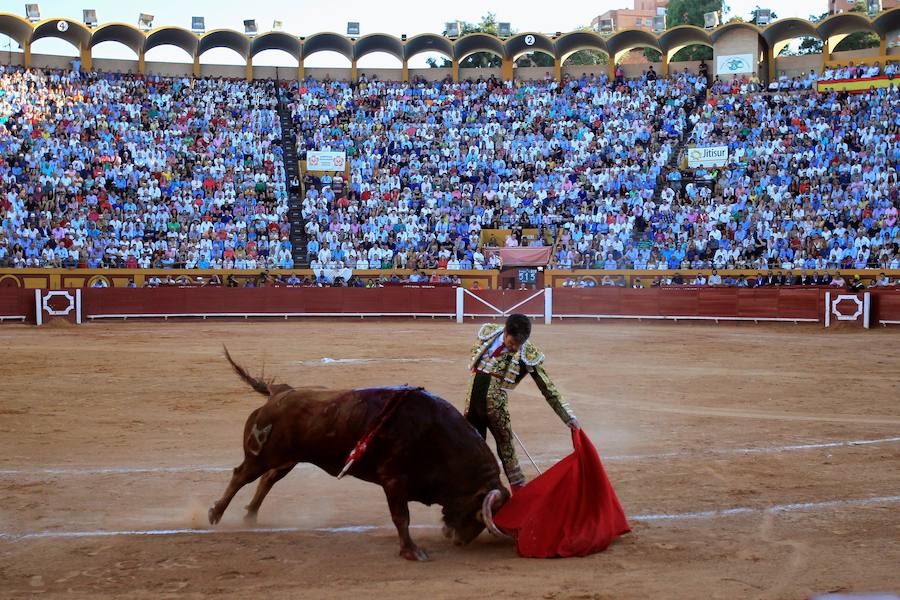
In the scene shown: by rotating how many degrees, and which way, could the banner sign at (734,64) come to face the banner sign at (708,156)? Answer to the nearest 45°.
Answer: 0° — it already faces it

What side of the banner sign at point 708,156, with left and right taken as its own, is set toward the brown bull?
front

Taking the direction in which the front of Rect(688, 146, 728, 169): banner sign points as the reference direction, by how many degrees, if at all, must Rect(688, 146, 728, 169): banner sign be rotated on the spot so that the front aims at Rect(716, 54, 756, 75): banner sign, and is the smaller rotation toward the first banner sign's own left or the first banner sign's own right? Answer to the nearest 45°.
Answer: approximately 180°

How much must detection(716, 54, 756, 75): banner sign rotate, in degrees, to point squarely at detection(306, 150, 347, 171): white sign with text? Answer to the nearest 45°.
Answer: approximately 45° to its right

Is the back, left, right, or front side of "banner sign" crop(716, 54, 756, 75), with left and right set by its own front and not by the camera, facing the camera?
front

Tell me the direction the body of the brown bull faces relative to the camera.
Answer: to the viewer's right

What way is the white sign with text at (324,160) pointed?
toward the camera

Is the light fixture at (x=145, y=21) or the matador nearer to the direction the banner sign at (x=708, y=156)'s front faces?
the matador

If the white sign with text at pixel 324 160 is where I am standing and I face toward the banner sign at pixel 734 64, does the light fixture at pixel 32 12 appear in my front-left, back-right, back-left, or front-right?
back-left

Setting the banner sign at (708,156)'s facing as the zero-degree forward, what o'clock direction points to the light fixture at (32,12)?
The light fixture is roughly at 3 o'clock from the banner sign.

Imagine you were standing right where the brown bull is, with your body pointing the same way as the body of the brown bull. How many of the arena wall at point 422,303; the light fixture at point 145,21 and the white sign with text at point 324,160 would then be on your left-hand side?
3

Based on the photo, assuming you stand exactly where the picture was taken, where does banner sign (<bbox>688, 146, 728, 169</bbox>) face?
facing the viewer
